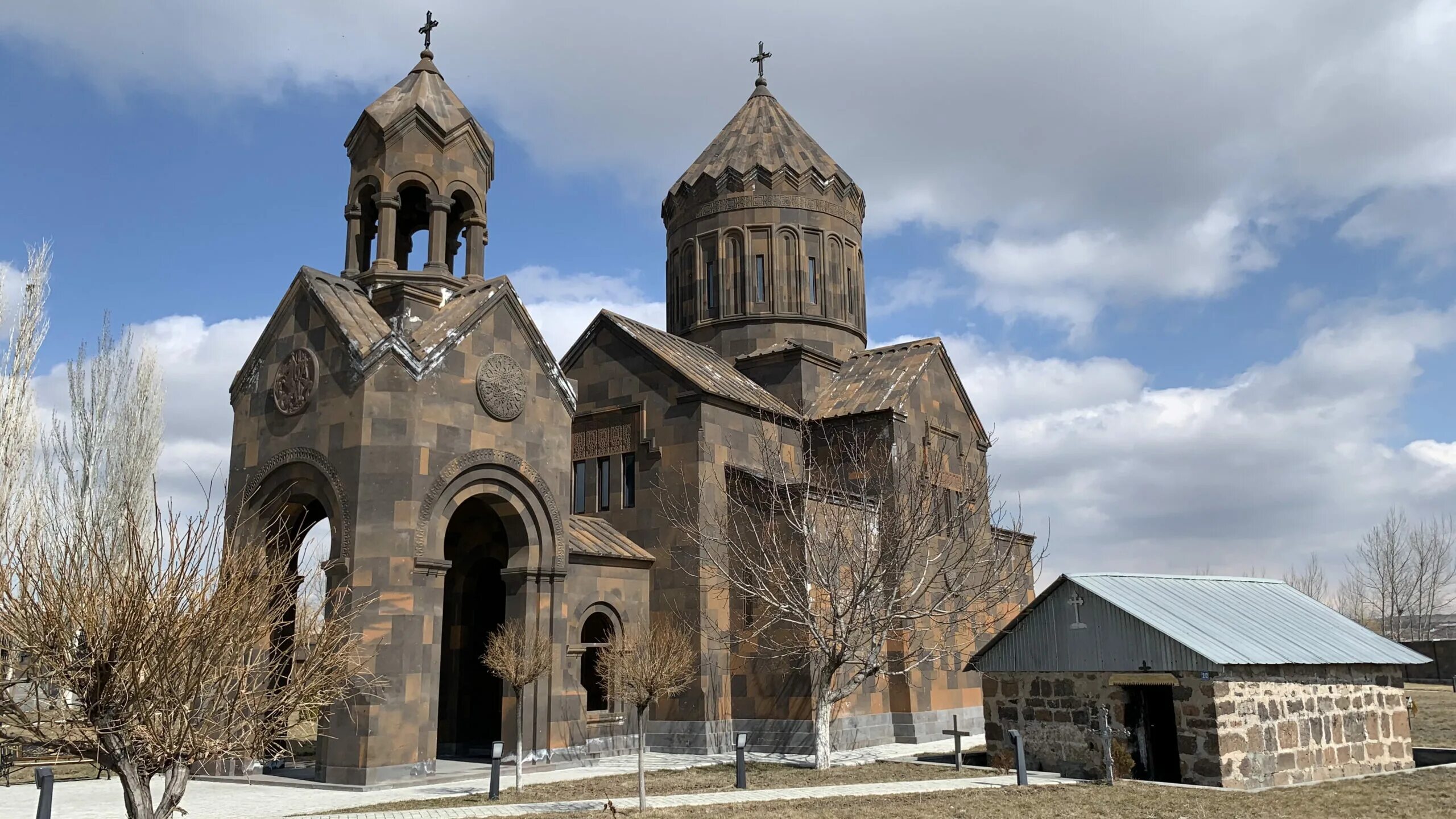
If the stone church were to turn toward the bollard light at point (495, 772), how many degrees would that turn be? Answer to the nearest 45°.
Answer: approximately 45° to its left

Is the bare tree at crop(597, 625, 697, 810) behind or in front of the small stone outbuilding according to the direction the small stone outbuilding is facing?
in front

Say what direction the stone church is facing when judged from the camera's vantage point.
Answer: facing the viewer and to the left of the viewer

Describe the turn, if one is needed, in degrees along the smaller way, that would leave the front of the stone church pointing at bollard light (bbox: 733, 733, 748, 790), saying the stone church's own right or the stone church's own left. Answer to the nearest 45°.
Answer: approximately 90° to the stone church's own left

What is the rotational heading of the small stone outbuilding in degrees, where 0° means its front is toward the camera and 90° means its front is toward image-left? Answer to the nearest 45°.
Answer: approximately 45°

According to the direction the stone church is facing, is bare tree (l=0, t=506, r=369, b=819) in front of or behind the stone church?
in front

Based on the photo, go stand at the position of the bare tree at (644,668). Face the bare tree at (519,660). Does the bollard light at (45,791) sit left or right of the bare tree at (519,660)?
left

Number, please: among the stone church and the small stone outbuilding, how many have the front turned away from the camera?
0

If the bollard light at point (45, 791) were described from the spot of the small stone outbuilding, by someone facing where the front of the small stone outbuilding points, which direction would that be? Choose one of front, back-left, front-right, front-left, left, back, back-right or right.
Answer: front

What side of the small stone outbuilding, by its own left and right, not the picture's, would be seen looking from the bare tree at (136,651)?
front
